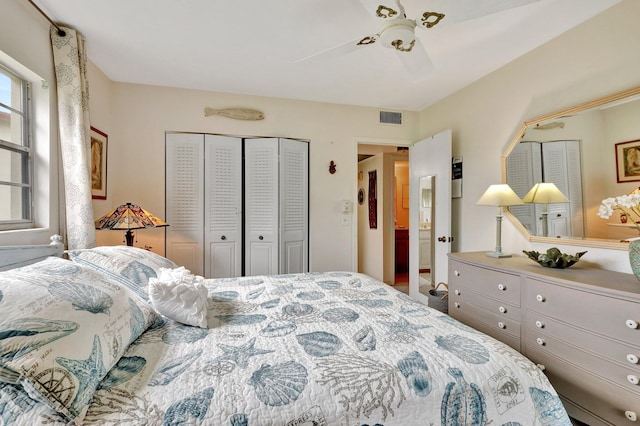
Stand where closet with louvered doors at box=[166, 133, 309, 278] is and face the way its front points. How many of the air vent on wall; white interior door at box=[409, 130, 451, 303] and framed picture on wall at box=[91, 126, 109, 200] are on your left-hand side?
2

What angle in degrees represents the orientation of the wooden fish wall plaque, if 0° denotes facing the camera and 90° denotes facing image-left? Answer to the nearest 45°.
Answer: approximately 0°

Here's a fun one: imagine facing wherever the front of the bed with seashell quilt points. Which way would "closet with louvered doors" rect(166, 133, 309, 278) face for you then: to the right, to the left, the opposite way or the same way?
to the right

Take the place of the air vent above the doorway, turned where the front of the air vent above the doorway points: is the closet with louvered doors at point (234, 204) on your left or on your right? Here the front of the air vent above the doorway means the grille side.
on your right

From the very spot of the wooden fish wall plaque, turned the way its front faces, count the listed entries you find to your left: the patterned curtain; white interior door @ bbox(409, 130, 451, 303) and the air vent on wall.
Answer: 2

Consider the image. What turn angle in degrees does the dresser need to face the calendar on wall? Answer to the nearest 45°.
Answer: approximately 90° to its right

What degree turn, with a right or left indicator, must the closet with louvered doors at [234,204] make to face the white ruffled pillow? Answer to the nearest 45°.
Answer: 0° — it already faces it

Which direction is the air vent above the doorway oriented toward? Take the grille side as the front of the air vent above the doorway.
toward the camera

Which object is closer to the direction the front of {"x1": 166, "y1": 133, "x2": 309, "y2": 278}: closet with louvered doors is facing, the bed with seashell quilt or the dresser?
the bed with seashell quilt

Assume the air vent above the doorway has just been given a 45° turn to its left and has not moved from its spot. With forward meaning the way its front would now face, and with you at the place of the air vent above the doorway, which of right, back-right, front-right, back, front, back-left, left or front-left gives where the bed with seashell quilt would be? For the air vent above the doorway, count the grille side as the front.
front-right

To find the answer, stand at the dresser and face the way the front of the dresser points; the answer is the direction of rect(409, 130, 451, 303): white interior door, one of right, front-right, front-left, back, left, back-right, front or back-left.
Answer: right

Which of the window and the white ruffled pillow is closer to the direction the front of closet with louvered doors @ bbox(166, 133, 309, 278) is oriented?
the white ruffled pillow

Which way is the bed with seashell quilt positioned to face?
to the viewer's right

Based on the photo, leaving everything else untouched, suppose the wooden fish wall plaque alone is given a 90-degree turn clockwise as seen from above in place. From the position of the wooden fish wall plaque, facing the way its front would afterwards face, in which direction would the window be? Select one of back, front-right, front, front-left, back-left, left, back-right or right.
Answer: front-left

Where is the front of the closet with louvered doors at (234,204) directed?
toward the camera

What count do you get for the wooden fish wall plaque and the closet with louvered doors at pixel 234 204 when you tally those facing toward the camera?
2
